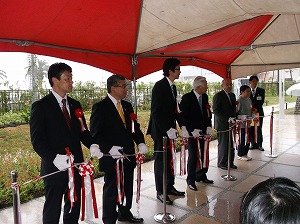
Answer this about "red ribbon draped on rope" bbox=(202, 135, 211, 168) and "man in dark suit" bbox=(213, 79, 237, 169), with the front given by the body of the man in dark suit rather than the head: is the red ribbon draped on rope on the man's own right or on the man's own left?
on the man's own right

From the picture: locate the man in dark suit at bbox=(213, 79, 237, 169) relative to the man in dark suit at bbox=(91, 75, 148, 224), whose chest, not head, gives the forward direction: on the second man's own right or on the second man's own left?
on the second man's own left

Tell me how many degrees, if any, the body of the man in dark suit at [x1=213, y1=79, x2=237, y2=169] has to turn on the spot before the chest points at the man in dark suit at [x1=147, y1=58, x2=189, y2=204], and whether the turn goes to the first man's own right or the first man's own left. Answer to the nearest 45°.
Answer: approximately 90° to the first man's own right

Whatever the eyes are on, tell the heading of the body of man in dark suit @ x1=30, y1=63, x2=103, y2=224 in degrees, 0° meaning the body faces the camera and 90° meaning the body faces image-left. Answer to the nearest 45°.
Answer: approximately 315°

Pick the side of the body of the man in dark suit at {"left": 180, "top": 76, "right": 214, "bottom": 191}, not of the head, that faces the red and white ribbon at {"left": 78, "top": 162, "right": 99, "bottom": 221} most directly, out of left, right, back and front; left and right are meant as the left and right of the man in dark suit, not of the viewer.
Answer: right

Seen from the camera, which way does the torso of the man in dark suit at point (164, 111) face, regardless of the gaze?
to the viewer's right

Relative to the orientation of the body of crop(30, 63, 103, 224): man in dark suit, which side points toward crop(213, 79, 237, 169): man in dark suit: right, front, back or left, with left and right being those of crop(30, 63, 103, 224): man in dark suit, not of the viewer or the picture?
left

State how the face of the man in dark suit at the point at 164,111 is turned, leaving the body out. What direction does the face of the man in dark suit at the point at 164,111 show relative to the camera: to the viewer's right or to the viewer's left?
to the viewer's right

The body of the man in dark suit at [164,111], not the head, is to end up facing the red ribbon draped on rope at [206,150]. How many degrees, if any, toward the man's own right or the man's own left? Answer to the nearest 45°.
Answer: approximately 45° to the man's own left
